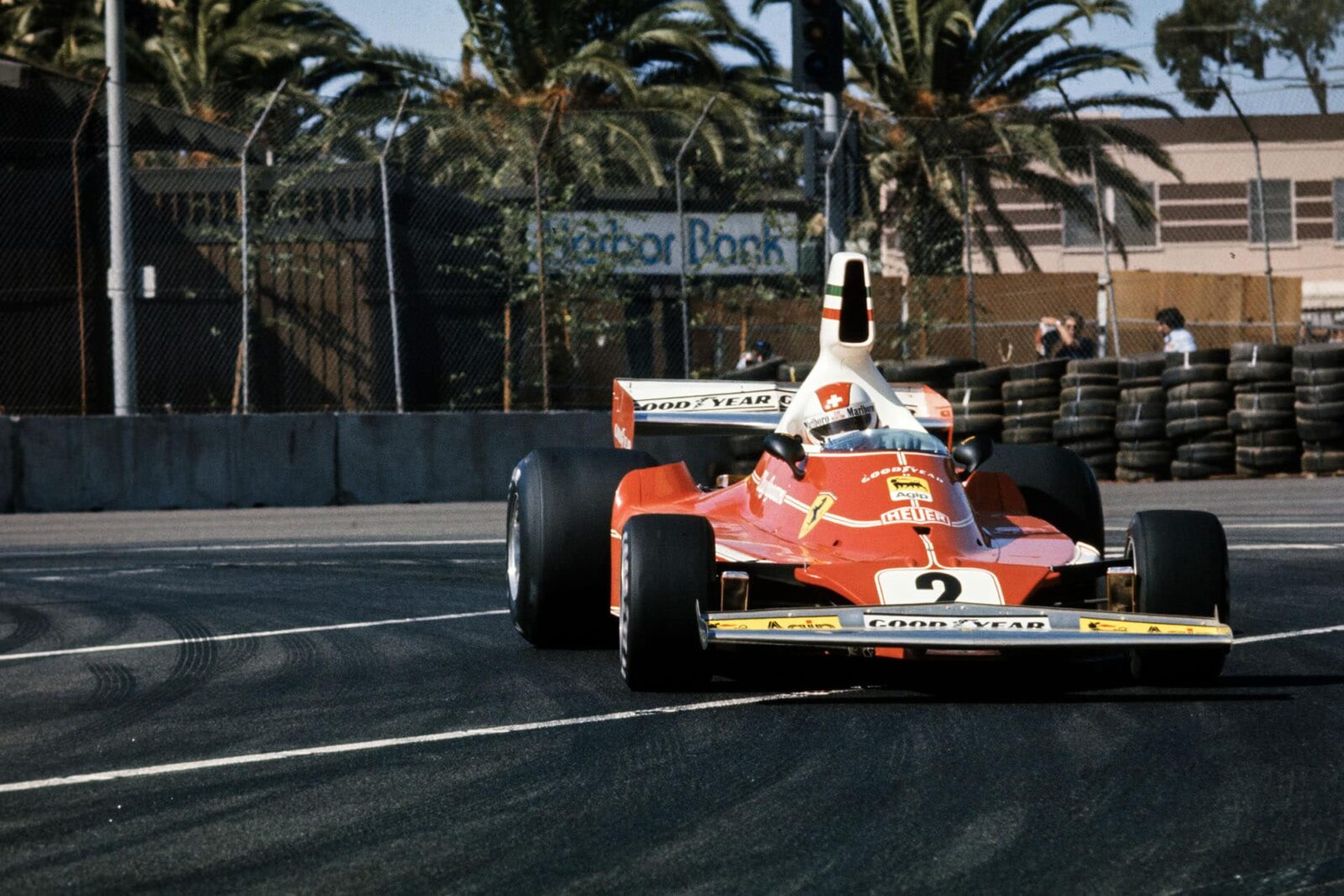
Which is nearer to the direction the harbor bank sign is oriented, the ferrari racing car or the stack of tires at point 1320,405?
the ferrari racing car

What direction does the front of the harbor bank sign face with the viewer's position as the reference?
facing the viewer

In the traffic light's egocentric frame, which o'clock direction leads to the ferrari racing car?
The ferrari racing car is roughly at 12 o'clock from the traffic light.

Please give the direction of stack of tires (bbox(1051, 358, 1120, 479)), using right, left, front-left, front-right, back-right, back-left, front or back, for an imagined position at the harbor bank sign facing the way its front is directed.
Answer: front-left

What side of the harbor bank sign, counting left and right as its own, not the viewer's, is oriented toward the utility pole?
right

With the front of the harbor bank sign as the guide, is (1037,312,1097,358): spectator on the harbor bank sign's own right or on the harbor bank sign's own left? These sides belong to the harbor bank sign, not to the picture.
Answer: on the harbor bank sign's own left

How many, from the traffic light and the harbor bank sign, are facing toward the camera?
2
